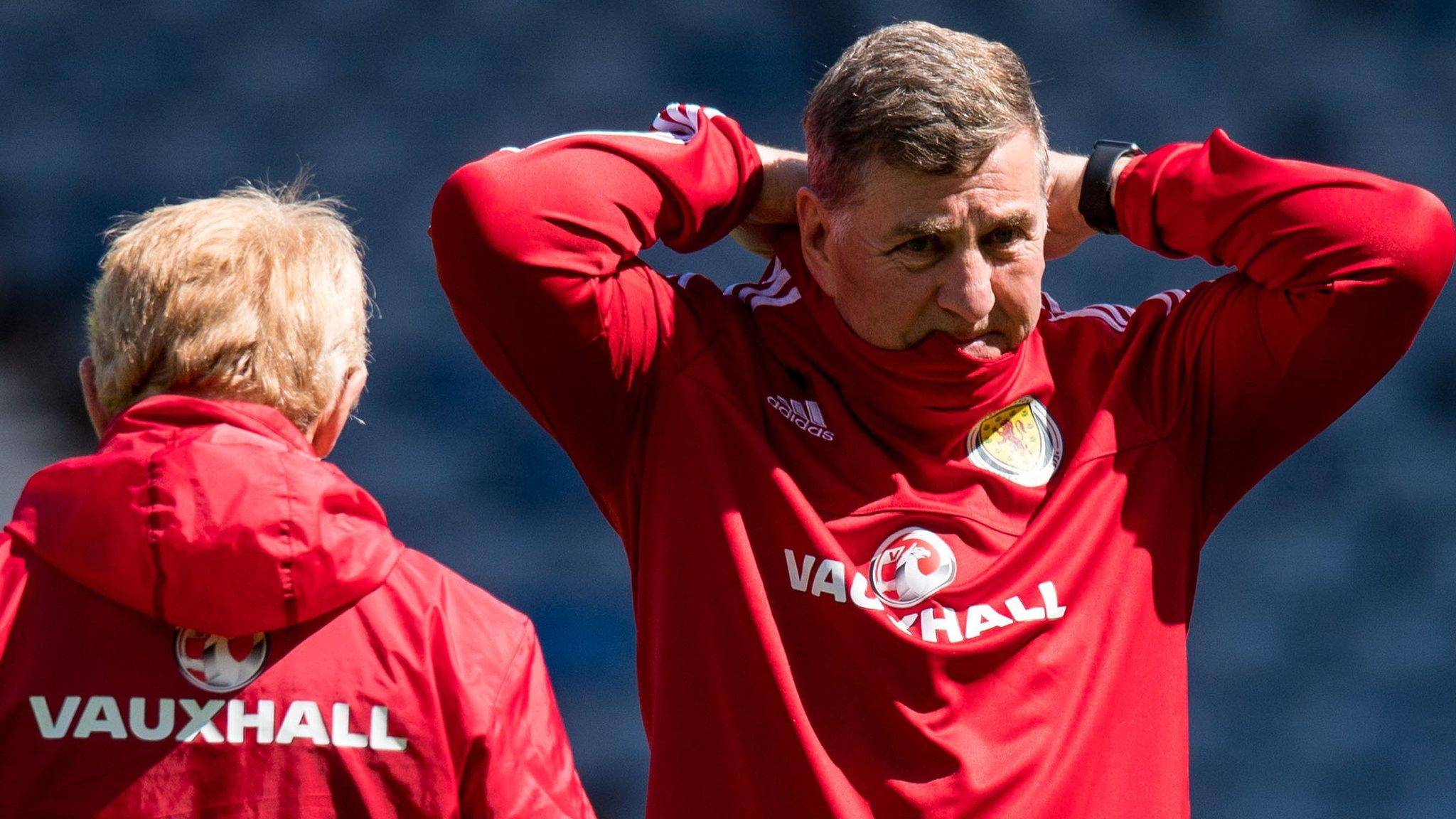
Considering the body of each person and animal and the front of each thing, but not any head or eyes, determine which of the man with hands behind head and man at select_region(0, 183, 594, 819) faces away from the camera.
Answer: the man

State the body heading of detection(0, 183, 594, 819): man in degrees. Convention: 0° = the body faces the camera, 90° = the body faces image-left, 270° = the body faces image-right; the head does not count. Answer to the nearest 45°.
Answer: approximately 180°

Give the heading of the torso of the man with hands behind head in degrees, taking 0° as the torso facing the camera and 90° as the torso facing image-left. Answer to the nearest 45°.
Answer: approximately 0°

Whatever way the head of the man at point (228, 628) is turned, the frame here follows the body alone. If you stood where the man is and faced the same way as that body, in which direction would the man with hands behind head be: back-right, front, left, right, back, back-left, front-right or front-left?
right

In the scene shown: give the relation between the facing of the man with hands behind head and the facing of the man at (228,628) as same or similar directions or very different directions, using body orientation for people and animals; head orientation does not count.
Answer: very different directions

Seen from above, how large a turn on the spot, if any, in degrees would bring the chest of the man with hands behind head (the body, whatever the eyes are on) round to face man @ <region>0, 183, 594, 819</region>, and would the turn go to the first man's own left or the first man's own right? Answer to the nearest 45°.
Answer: approximately 90° to the first man's own right

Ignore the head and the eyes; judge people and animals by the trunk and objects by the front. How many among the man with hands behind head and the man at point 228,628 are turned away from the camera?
1
